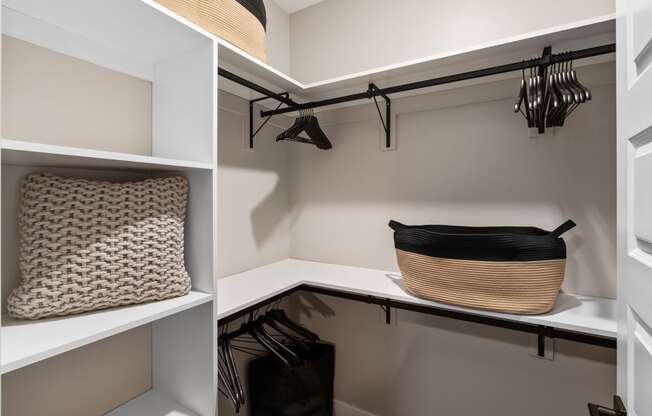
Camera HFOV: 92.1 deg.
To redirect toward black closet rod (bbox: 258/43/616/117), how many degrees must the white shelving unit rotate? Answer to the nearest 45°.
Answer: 0° — it already faces it

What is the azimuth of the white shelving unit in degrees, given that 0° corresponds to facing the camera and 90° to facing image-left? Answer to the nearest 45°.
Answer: approximately 315°

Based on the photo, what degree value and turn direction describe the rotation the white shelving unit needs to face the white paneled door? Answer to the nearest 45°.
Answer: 0° — it already faces it
